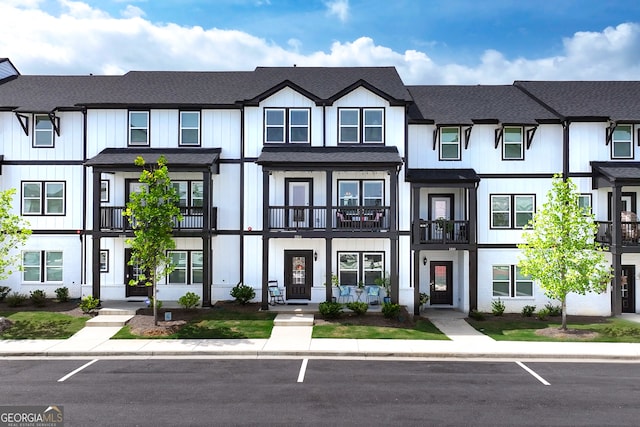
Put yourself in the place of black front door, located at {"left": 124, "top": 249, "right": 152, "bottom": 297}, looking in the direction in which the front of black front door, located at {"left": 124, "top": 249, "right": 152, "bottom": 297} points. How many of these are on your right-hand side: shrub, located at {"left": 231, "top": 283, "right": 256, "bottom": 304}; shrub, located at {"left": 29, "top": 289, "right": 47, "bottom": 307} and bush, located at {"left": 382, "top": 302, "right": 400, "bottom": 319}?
1

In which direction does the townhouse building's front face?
toward the camera

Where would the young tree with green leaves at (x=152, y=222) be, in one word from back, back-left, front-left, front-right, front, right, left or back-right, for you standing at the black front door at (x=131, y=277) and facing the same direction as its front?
front

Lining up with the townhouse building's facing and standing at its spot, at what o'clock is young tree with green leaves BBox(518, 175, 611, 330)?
The young tree with green leaves is roughly at 10 o'clock from the townhouse building.

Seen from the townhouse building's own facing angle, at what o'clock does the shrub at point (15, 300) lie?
The shrub is roughly at 3 o'clock from the townhouse building.

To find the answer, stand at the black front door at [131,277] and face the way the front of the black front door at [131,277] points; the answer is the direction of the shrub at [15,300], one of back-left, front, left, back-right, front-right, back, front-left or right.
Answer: right

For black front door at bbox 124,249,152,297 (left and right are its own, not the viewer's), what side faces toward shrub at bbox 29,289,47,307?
right

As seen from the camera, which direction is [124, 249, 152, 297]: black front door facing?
toward the camera

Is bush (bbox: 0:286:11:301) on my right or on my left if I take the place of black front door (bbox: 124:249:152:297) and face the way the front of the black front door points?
on my right

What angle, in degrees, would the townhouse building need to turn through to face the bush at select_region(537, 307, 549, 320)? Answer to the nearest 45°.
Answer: approximately 90° to its left
